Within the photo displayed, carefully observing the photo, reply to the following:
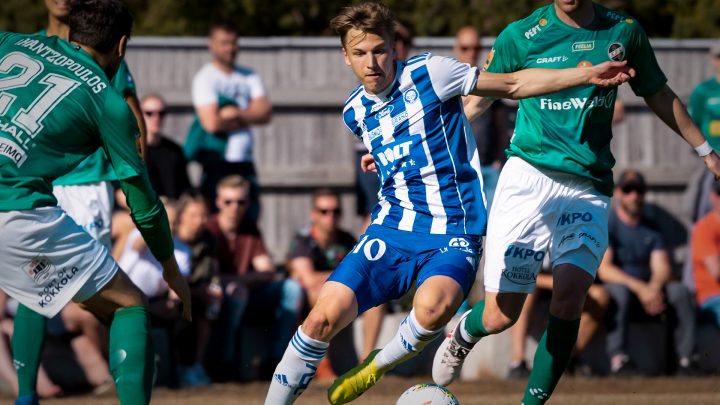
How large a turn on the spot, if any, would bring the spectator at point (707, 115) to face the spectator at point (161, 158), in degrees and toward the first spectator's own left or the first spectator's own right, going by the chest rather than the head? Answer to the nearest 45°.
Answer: approximately 45° to the first spectator's own right

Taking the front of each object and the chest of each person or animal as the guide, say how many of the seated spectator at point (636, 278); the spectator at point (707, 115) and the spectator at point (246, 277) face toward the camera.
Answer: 3
